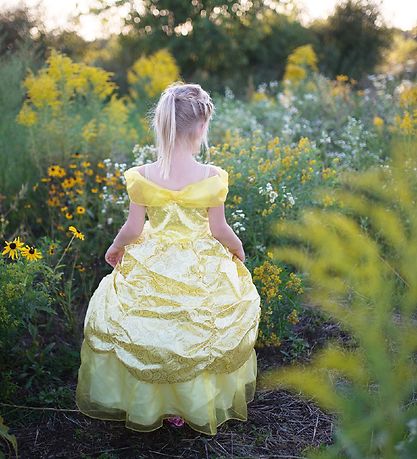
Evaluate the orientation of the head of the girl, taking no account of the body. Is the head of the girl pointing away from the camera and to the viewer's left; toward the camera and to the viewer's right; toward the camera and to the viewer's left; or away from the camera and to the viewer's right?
away from the camera and to the viewer's right

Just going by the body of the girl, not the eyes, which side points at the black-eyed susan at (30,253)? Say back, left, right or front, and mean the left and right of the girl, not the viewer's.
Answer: left

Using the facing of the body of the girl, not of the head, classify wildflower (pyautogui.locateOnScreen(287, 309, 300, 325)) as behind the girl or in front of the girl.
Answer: in front

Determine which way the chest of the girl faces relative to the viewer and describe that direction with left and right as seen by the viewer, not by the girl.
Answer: facing away from the viewer

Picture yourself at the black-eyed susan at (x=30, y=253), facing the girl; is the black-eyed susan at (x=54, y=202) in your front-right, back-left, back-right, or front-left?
back-left
